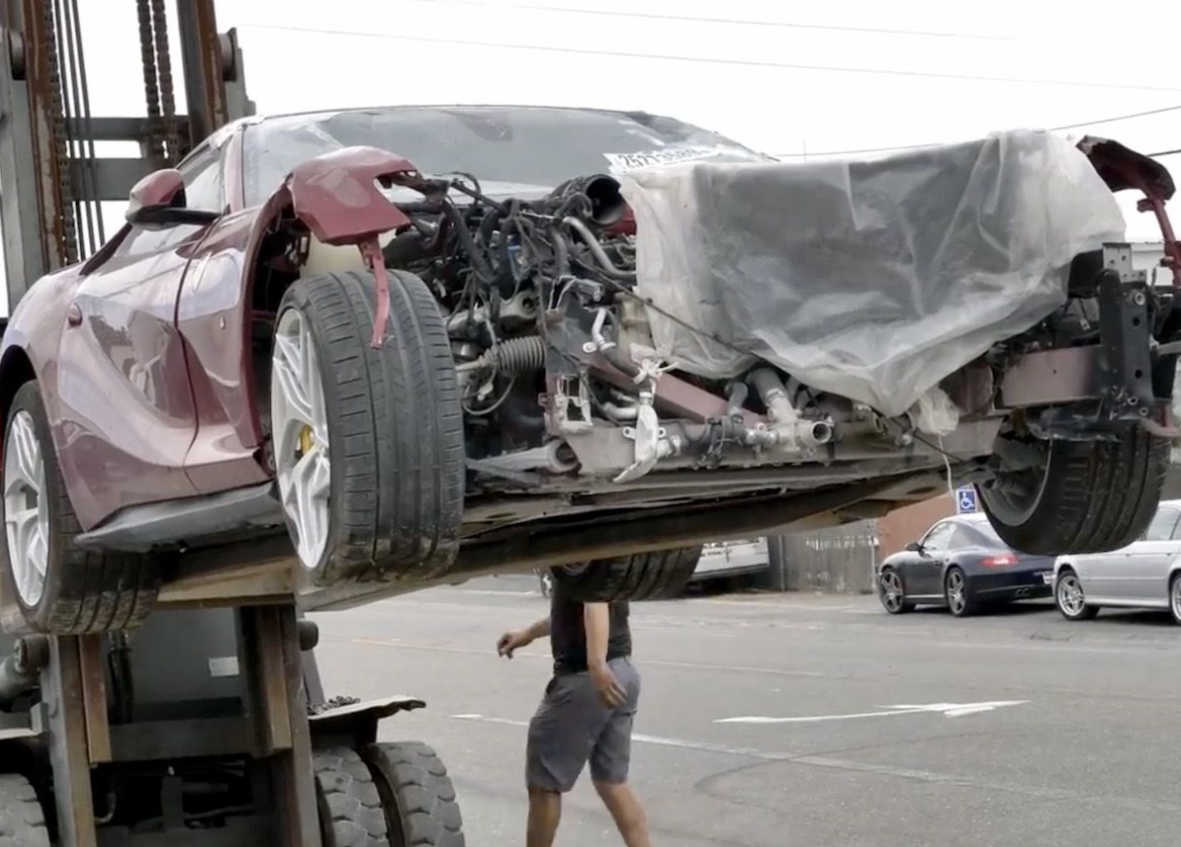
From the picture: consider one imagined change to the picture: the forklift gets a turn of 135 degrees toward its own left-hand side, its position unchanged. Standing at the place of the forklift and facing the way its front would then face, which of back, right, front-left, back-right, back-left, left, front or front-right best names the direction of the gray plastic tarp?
right

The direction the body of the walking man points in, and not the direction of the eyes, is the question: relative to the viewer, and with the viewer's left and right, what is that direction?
facing to the left of the viewer

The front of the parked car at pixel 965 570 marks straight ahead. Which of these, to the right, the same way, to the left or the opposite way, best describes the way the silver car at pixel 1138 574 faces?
the same way

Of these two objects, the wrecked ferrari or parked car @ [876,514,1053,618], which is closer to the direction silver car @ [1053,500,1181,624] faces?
the parked car

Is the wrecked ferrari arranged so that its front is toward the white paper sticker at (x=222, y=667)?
no

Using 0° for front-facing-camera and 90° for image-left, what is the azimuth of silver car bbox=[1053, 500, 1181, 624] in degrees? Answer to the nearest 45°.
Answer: approximately 135°

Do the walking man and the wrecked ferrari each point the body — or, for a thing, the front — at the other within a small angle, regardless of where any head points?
no

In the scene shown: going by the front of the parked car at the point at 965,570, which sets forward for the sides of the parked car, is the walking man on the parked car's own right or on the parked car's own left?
on the parked car's own left

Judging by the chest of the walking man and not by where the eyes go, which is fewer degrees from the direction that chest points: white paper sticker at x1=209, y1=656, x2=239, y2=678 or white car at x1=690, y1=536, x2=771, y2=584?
the white paper sticker

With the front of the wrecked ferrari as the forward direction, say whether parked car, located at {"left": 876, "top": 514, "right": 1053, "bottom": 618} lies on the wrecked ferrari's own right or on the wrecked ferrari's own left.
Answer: on the wrecked ferrari's own left

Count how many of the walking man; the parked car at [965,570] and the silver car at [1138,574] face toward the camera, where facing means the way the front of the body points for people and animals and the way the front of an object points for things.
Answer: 0

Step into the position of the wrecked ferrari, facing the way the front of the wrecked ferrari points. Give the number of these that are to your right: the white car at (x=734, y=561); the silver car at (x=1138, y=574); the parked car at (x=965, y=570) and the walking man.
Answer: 0
